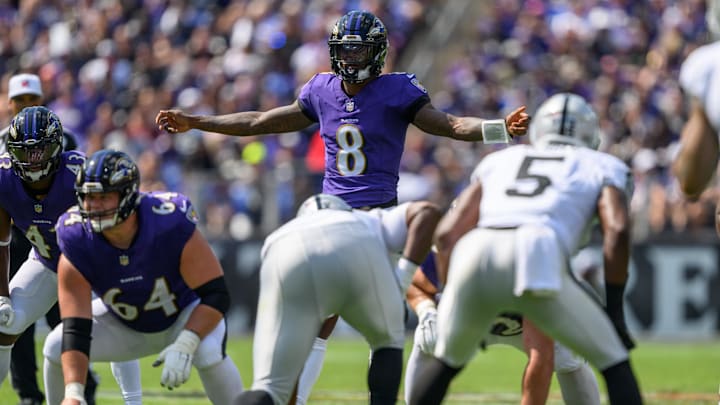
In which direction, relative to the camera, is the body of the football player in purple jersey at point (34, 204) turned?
toward the camera

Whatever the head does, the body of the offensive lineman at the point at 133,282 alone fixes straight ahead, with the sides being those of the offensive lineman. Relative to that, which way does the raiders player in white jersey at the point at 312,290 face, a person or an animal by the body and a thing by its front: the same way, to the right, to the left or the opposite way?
the opposite way

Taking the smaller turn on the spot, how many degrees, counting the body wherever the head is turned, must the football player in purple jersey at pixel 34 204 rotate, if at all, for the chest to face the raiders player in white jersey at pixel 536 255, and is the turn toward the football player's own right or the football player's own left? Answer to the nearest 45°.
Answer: approximately 45° to the football player's own left

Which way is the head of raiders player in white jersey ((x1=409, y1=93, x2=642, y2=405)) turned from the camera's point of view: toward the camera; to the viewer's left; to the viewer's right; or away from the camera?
away from the camera

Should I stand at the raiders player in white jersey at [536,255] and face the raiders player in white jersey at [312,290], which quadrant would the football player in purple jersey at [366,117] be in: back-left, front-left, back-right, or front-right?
front-right

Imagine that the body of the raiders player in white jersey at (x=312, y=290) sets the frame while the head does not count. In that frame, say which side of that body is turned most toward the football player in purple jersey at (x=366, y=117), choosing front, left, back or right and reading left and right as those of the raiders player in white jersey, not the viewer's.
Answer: front

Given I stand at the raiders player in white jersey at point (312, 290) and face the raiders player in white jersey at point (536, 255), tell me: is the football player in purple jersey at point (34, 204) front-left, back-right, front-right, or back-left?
back-left

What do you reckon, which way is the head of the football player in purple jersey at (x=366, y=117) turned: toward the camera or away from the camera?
toward the camera

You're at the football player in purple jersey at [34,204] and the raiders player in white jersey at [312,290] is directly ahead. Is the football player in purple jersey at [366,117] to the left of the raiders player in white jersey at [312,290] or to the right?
left

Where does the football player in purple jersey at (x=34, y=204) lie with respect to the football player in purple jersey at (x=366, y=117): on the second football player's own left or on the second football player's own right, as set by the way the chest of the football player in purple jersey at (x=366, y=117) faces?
on the second football player's own right

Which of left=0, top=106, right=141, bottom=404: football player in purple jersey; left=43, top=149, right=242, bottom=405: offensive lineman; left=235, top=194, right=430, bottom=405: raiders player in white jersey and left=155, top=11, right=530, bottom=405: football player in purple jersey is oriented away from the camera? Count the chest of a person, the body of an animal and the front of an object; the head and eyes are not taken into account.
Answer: the raiders player in white jersey

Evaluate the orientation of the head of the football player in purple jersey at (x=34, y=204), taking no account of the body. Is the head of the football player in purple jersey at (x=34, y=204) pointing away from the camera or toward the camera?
toward the camera

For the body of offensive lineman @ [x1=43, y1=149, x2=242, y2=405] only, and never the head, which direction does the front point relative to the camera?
toward the camera

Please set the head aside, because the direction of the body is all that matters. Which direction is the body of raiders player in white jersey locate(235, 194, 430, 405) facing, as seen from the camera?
away from the camera

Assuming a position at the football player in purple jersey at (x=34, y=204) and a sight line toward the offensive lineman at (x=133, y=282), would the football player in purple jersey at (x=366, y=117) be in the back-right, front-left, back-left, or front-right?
front-left
